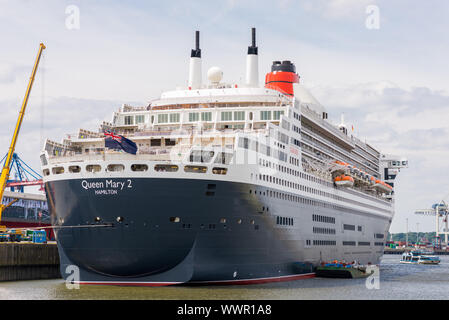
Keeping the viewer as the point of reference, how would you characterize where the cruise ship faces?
facing away from the viewer and to the right of the viewer
